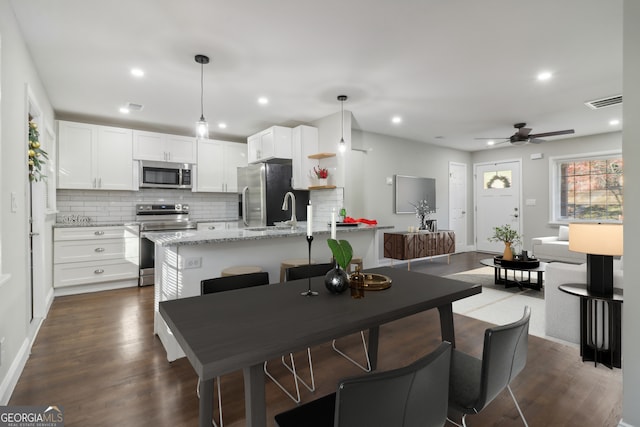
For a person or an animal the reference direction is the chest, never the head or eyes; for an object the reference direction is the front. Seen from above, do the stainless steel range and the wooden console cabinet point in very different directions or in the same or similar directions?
same or similar directions

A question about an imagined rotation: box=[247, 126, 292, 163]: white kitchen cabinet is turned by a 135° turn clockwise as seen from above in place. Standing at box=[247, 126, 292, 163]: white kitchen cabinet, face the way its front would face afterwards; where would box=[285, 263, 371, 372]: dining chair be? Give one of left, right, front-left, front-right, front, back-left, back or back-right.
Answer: back

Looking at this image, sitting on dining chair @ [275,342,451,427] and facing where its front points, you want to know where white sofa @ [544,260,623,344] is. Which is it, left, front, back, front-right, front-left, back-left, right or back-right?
right

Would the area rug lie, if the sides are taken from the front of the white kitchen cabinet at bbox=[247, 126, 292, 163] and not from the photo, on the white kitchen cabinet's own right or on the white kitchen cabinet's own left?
on the white kitchen cabinet's own left

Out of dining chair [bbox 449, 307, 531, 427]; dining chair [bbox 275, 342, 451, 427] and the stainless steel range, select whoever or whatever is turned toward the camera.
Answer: the stainless steel range

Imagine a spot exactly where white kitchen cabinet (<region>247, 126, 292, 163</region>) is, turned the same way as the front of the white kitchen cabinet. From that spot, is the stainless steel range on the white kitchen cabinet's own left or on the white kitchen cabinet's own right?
on the white kitchen cabinet's own right

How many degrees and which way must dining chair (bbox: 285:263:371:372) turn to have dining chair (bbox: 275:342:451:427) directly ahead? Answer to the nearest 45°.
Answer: approximately 45° to its right

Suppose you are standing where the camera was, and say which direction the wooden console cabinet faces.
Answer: facing the viewer and to the right of the viewer

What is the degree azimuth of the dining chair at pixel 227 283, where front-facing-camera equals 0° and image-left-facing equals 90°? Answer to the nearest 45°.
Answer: approximately 315°

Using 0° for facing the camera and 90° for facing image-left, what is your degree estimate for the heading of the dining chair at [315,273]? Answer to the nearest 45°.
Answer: approximately 315°

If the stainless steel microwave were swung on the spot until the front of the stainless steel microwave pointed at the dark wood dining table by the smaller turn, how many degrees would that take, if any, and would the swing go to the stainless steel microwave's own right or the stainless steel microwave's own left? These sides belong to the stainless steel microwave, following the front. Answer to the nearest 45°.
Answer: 0° — it already faces it

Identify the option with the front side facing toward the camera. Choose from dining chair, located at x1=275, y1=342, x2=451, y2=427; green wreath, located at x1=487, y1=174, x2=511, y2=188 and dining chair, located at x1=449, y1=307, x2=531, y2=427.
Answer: the green wreath

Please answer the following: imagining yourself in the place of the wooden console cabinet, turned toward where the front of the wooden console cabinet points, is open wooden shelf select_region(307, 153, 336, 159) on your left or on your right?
on your right

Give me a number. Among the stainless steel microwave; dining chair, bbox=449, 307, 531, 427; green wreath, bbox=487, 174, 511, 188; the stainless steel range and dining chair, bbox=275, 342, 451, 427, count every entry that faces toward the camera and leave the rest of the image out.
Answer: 3

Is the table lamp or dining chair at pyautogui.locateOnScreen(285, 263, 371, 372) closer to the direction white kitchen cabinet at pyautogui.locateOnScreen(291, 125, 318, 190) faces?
the dining chair

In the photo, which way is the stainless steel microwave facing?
toward the camera

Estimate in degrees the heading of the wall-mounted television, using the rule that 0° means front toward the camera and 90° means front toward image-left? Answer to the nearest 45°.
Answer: approximately 315°

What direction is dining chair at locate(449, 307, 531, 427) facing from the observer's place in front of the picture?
facing away from the viewer and to the left of the viewer
